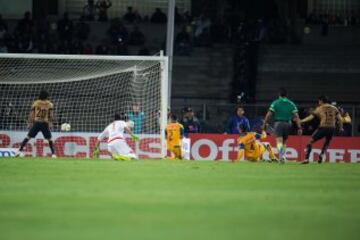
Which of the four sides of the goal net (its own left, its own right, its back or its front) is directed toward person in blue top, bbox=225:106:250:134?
left

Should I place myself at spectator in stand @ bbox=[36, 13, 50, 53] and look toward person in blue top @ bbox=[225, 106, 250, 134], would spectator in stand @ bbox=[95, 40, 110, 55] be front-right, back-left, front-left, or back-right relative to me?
front-left

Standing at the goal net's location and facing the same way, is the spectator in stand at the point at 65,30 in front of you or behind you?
behind

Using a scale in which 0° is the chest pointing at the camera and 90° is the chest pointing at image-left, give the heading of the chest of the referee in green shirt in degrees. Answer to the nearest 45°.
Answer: approximately 180°

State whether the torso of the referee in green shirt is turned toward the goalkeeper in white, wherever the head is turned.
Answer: no

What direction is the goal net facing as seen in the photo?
toward the camera

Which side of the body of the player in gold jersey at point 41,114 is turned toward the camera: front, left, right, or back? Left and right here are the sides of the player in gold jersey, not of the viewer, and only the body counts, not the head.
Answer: back

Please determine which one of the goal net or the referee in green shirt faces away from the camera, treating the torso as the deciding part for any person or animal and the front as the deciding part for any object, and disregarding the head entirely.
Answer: the referee in green shirt
